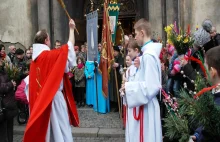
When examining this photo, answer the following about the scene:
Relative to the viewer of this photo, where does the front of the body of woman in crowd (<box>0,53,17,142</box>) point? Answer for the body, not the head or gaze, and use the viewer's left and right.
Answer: facing to the right of the viewer

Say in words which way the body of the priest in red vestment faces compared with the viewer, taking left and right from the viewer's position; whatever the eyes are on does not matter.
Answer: facing away from the viewer and to the right of the viewer

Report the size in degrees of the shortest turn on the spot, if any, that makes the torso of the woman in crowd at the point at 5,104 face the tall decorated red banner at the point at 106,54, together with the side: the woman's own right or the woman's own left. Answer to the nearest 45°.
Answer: approximately 45° to the woman's own left

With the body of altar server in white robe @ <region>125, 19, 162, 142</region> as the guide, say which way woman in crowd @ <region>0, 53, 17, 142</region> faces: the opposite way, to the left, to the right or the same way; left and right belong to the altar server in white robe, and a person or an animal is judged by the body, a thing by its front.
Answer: the opposite way

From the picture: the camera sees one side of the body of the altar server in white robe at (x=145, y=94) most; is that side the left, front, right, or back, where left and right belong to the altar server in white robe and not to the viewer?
left

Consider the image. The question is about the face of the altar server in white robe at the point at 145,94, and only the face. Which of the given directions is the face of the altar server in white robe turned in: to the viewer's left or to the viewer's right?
to the viewer's left

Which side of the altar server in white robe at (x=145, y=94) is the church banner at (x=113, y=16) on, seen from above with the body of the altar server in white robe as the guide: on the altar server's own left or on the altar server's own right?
on the altar server's own right

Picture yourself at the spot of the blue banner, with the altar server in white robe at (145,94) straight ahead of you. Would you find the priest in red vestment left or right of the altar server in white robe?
right

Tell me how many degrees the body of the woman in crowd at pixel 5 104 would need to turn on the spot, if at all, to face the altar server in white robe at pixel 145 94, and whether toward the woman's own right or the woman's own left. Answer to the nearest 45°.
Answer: approximately 45° to the woman's own right
